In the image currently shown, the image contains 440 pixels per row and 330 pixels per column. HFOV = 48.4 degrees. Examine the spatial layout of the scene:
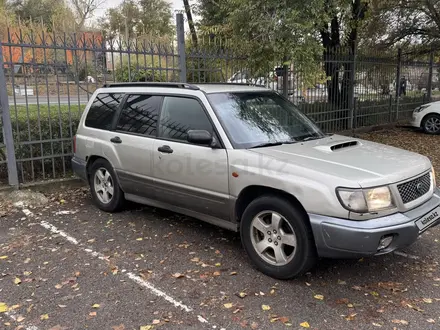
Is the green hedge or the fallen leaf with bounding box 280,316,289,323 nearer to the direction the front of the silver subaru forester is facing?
the fallen leaf

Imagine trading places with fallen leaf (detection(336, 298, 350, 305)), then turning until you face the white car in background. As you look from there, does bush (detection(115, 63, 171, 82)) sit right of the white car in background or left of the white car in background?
left

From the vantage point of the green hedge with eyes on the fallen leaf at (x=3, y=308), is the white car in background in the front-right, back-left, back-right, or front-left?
back-left

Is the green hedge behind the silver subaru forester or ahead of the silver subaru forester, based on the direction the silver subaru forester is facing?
behind

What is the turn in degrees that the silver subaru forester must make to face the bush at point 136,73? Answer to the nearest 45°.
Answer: approximately 180°

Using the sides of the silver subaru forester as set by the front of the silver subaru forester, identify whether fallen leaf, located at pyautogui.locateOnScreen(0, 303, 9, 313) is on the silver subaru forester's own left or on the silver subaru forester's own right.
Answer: on the silver subaru forester's own right

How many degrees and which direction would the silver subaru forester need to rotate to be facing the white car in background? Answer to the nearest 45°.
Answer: approximately 90° to its left
